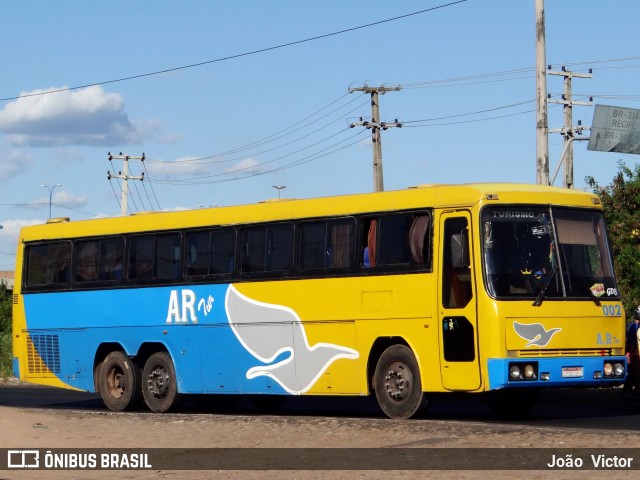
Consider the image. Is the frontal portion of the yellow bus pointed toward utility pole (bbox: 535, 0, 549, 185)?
no

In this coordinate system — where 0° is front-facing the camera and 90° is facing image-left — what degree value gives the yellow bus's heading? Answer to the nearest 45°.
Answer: approximately 315°
